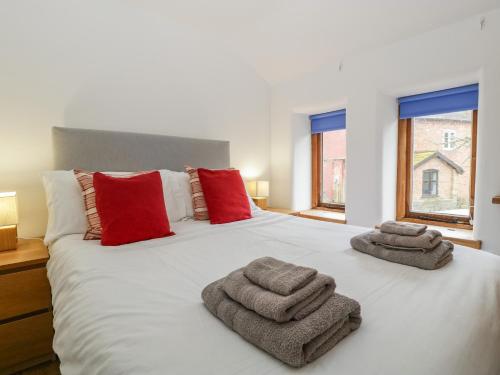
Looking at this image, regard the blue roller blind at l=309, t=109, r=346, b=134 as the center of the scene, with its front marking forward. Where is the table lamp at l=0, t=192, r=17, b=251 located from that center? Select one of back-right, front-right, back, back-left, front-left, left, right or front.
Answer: front

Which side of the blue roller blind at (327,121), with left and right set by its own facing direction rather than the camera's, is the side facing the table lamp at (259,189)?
front

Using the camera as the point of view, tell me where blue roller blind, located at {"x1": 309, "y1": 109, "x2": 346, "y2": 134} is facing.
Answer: facing the viewer and to the left of the viewer

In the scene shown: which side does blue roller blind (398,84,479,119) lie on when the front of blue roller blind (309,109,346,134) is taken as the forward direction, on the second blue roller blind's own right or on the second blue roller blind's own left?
on the second blue roller blind's own left

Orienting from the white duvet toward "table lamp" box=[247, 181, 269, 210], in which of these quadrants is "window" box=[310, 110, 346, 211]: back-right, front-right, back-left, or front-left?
front-right

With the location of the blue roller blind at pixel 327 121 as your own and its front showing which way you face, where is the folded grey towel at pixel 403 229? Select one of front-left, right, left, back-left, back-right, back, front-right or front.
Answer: front-left

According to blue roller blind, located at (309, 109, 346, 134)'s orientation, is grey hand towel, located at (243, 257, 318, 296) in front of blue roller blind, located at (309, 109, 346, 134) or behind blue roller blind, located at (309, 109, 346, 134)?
in front

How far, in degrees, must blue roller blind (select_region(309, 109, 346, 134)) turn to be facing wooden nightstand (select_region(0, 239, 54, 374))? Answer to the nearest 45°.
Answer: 0° — it already faces it

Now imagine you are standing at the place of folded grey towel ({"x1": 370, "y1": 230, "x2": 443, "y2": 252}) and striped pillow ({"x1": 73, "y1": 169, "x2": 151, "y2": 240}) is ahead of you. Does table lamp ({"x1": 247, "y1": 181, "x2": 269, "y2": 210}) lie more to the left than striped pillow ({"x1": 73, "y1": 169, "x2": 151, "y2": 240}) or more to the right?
right

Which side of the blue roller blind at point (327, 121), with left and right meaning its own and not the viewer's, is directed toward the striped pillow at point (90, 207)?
front

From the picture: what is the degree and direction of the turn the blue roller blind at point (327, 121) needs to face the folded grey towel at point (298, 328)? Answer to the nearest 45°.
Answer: approximately 45° to its left

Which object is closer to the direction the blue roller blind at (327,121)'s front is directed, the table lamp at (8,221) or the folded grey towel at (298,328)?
the table lamp

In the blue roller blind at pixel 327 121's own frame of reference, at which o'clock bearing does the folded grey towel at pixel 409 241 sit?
The folded grey towel is roughly at 10 o'clock from the blue roller blind.

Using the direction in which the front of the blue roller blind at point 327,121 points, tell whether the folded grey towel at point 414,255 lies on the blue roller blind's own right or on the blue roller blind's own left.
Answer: on the blue roller blind's own left
